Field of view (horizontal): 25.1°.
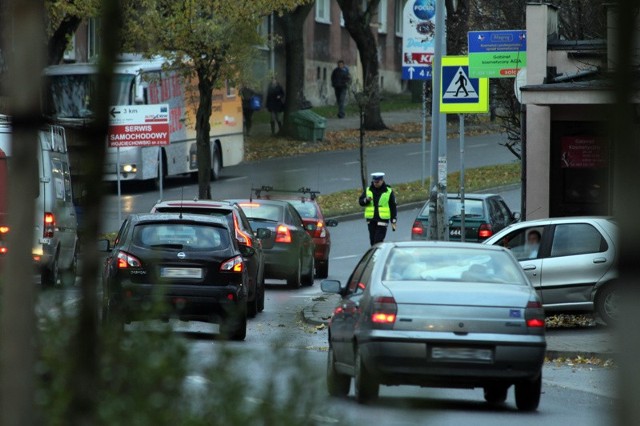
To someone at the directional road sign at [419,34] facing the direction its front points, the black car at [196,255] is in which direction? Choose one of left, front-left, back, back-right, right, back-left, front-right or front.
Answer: front

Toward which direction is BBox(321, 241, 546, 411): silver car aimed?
away from the camera

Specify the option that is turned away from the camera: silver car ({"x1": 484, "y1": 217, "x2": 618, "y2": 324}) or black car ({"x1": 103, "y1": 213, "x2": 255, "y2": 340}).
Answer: the black car

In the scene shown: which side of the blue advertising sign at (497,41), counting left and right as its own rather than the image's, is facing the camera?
front

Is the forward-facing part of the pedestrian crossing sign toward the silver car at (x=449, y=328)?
yes

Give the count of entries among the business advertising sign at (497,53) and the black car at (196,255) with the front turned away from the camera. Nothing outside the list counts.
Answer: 1

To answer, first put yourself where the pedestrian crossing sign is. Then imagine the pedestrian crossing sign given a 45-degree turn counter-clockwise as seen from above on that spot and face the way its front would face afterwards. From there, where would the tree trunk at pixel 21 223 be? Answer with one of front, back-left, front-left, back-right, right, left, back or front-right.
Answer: front-right

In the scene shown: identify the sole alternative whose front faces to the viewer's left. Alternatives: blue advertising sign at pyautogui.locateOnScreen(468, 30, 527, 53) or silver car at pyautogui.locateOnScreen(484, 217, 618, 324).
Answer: the silver car

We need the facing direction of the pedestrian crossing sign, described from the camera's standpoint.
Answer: facing the viewer

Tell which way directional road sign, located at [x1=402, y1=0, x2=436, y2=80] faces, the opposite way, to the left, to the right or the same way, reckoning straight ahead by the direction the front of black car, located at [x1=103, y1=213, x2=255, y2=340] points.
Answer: the opposite way

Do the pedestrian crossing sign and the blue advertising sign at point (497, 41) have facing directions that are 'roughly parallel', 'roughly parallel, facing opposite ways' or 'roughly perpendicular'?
roughly parallel

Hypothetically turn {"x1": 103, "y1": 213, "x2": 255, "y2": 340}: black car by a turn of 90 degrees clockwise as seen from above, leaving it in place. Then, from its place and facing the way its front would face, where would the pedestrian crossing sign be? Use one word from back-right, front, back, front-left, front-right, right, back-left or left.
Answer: front-left

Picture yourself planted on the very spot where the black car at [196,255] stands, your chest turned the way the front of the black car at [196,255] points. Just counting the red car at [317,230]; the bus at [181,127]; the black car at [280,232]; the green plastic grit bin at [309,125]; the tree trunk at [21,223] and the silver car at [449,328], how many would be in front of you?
4

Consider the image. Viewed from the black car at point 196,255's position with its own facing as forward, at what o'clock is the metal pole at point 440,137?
The metal pole is roughly at 1 o'clock from the black car.

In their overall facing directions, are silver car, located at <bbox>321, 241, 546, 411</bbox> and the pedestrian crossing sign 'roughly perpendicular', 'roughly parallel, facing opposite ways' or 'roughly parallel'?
roughly parallel, facing opposite ways

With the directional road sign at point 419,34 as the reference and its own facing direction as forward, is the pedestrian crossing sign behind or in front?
in front

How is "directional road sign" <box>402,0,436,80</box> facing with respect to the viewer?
toward the camera

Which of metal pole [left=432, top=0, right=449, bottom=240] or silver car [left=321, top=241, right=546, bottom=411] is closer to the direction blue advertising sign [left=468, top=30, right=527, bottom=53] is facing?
the silver car
